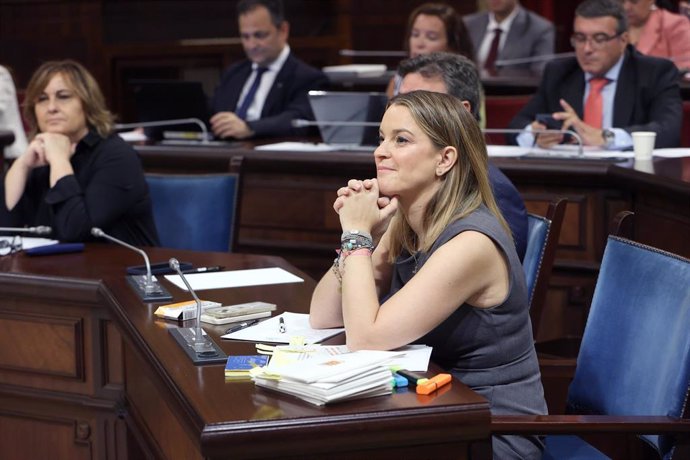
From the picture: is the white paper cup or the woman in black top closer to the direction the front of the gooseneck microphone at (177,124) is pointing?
the woman in black top

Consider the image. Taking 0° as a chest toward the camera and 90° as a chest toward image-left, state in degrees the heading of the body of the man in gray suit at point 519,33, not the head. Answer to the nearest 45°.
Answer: approximately 45°

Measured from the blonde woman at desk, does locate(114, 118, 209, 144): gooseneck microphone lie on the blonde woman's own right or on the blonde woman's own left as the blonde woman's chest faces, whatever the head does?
on the blonde woman's own right

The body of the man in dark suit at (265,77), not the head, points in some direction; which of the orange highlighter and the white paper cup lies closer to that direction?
the orange highlighter

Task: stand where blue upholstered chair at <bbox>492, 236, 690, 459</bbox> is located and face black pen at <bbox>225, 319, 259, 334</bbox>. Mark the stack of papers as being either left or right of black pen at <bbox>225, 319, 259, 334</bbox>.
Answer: left

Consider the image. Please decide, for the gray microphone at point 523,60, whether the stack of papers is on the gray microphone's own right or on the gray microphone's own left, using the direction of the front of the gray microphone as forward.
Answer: on the gray microphone's own left

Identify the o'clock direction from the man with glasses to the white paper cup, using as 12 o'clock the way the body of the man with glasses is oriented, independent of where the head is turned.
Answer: The white paper cup is roughly at 10 o'clock from the man with glasses.

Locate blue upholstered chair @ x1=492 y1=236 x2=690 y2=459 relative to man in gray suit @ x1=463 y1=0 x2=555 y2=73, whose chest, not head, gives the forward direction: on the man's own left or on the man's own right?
on the man's own left

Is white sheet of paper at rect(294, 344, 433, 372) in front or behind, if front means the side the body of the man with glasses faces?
in front
